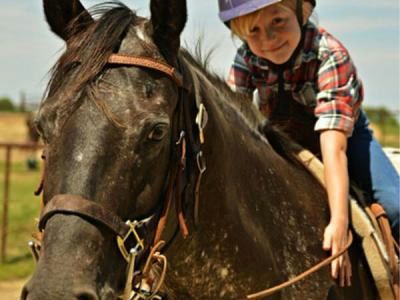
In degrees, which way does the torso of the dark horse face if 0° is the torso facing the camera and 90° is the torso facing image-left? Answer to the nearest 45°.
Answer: approximately 45°

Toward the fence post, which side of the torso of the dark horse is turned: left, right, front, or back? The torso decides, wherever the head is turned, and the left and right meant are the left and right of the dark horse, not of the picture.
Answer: right

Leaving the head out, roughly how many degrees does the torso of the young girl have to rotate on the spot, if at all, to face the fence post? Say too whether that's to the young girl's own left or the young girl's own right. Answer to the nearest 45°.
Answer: approximately 90° to the young girl's own right

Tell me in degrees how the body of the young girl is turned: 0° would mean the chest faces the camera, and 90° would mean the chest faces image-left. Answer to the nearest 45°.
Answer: approximately 45°
